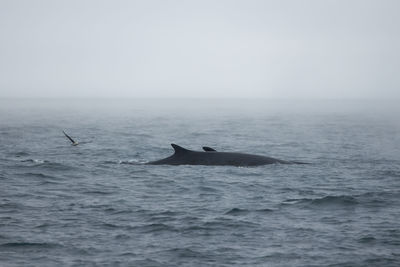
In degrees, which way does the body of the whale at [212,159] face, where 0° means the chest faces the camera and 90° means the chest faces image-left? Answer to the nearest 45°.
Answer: approximately 270°
